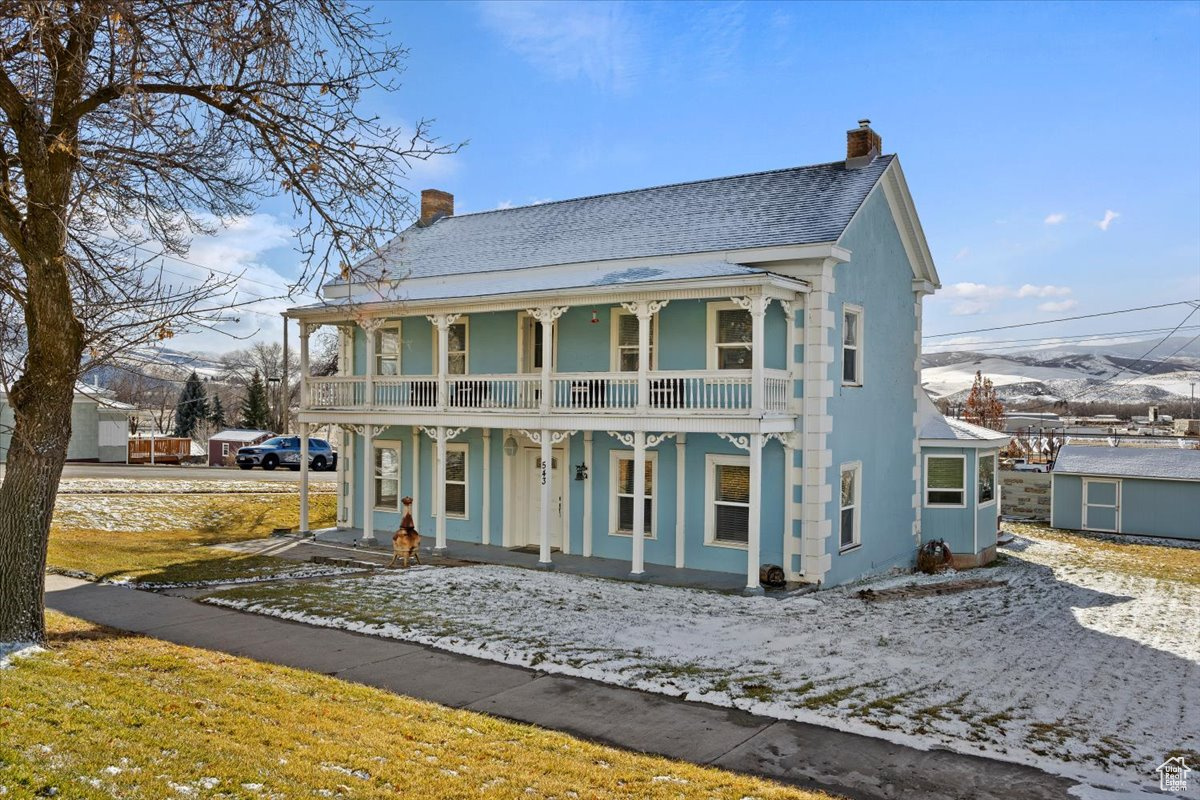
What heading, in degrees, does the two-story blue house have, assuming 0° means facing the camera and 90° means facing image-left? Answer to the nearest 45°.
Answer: approximately 45°

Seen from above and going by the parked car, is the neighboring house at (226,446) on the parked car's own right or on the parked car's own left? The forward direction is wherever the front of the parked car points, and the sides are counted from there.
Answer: on the parked car's own right

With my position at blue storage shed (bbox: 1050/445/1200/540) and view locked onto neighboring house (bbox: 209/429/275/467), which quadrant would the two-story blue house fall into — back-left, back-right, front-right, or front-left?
front-left

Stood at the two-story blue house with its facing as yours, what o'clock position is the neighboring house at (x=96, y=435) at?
The neighboring house is roughly at 3 o'clock from the two-story blue house.

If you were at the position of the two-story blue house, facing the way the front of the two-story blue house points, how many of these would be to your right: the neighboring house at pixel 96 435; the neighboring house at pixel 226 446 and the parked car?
3

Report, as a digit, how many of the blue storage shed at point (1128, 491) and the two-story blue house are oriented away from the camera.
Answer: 0

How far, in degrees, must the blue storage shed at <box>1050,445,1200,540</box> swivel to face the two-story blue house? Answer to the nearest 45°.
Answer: approximately 45° to its right

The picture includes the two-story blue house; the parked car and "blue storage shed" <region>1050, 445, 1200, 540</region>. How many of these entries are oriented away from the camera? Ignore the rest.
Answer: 0

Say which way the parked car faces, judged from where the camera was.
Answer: facing the viewer and to the left of the viewer

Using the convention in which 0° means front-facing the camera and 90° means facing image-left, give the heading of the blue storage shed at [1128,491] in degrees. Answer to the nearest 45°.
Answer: approximately 0°

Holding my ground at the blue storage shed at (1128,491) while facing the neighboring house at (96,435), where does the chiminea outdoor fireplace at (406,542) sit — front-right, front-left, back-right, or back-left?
front-left
